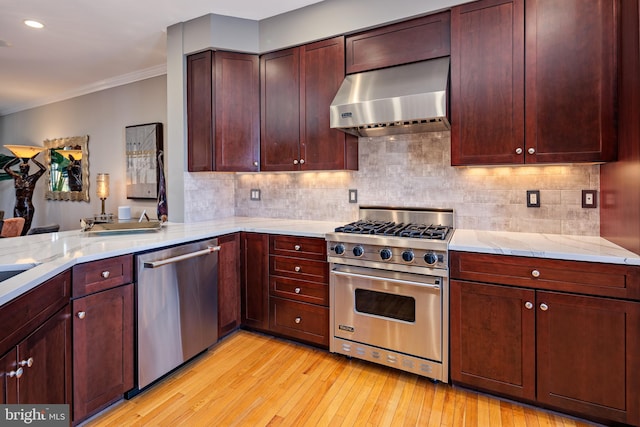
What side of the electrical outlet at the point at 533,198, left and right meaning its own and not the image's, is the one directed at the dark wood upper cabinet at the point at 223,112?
right

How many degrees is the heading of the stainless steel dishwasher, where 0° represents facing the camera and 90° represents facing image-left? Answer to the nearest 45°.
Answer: approximately 315°

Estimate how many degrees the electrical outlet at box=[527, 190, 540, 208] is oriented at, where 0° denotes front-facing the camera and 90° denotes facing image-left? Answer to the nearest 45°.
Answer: approximately 0°

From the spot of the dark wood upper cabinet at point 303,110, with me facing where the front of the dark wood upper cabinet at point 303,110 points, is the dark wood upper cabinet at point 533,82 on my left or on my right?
on my left

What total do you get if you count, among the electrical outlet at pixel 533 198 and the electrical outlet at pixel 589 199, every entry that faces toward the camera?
2
